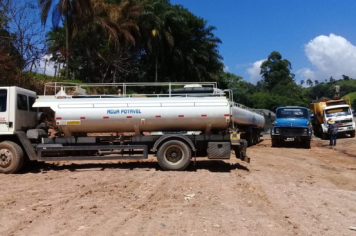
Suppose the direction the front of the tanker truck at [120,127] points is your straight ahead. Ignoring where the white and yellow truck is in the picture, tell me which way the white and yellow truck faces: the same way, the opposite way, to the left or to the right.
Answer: to the left

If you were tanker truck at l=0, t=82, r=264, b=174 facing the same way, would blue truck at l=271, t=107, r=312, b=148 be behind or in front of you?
behind

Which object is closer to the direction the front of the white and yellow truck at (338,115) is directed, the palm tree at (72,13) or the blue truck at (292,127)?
the blue truck

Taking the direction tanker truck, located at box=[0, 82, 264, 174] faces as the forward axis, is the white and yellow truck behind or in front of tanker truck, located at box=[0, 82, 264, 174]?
behind

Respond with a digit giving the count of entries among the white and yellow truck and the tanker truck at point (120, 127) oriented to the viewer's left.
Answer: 1

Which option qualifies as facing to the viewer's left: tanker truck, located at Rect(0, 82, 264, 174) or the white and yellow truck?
the tanker truck

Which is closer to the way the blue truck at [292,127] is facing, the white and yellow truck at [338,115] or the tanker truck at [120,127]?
the tanker truck

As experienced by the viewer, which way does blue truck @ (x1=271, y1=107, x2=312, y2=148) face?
facing the viewer

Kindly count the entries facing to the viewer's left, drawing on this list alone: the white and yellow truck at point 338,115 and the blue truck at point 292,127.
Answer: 0

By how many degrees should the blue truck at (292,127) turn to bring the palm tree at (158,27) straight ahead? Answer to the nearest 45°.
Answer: approximately 135° to its right

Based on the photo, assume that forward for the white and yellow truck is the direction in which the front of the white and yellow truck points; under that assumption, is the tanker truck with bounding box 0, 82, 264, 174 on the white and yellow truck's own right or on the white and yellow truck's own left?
on the white and yellow truck's own right

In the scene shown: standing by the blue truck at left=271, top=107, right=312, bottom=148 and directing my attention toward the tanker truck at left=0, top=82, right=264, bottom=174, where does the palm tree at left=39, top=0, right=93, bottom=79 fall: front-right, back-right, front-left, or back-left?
front-right

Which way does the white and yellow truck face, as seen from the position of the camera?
facing the viewer and to the right of the viewer

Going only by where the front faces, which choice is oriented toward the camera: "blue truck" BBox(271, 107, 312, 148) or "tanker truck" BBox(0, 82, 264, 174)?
the blue truck

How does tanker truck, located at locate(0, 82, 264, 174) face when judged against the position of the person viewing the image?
facing to the left of the viewer
